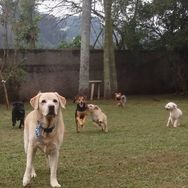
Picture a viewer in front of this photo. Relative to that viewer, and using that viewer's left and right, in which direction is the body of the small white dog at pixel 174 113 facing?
facing the viewer and to the left of the viewer

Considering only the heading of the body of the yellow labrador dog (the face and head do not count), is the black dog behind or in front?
behind

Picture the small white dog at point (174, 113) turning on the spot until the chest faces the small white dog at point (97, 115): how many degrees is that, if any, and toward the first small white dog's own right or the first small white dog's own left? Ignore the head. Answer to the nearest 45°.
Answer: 0° — it already faces it

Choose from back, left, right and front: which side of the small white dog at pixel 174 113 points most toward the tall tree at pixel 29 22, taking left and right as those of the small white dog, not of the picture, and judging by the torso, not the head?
right

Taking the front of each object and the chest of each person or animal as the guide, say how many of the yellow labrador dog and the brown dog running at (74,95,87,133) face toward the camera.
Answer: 2

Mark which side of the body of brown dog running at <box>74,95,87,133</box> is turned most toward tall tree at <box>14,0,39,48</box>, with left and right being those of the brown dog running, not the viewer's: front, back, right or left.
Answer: back

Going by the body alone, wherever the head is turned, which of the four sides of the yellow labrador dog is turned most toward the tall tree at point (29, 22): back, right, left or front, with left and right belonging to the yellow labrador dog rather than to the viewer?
back

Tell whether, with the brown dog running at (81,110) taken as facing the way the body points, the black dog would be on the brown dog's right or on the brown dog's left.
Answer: on the brown dog's right

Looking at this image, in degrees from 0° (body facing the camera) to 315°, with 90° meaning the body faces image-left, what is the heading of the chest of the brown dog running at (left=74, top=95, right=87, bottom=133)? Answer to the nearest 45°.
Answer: approximately 0°
